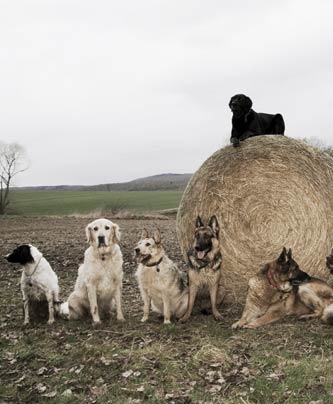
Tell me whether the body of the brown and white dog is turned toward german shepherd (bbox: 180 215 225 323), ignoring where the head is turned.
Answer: no

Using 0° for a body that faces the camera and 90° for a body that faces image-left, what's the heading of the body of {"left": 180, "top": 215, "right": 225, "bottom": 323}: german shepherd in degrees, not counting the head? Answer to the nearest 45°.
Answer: approximately 0°

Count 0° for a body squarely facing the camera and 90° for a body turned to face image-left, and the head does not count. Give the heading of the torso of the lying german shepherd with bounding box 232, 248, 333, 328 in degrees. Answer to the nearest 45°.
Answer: approximately 45°

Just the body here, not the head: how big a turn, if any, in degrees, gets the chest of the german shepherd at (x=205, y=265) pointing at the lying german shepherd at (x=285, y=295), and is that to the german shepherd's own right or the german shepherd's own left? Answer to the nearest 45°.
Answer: approximately 90° to the german shepherd's own left

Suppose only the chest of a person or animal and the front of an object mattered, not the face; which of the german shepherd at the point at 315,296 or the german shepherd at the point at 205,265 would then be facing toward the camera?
the german shepherd at the point at 205,265

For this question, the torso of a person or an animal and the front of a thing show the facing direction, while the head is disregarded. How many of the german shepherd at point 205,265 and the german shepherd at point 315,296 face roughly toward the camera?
1

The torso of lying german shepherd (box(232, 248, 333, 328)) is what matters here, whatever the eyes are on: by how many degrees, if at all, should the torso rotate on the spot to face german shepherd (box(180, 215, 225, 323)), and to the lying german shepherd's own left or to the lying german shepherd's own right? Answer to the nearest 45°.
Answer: approximately 45° to the lying german shepherd's own right

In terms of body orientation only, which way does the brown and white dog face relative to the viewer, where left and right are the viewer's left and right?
facing the viewer and to the left of the viewer

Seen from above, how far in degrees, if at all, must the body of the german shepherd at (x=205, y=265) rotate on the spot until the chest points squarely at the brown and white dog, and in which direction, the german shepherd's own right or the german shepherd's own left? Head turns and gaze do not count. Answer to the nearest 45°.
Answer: approximately 90° to the german shepherd's own right

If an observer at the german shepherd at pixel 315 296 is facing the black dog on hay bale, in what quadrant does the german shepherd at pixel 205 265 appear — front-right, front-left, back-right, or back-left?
front-left

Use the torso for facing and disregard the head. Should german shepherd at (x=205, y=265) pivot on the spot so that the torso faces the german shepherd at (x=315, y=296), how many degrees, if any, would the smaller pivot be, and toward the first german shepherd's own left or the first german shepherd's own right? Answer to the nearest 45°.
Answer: approximately 90° to the first german shepherd's own left

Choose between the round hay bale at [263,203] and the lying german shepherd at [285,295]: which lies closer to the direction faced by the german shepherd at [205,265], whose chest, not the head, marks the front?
the lying german shepherd
